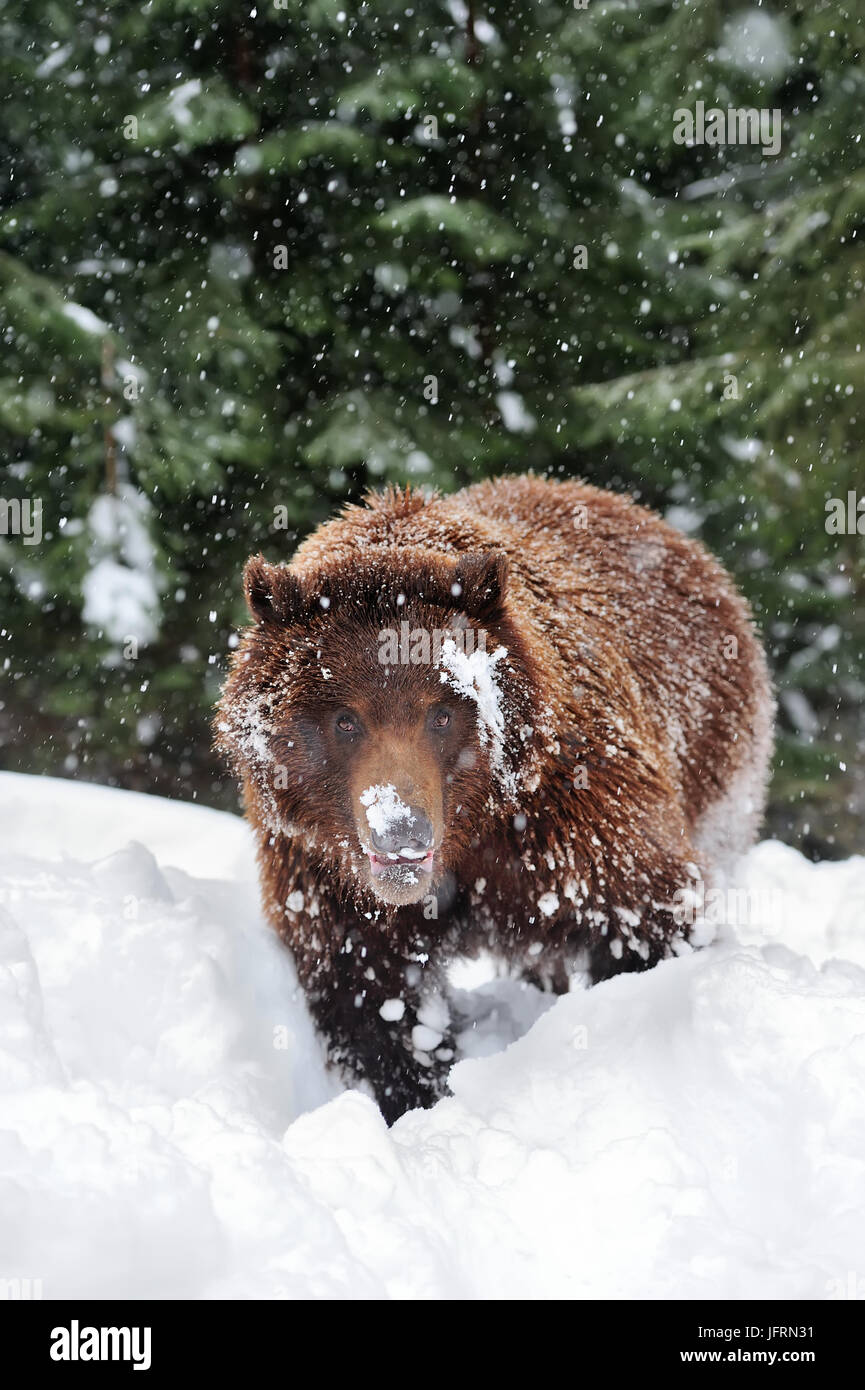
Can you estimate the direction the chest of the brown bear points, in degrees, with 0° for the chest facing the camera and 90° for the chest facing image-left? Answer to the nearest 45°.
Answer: approximately 45°
